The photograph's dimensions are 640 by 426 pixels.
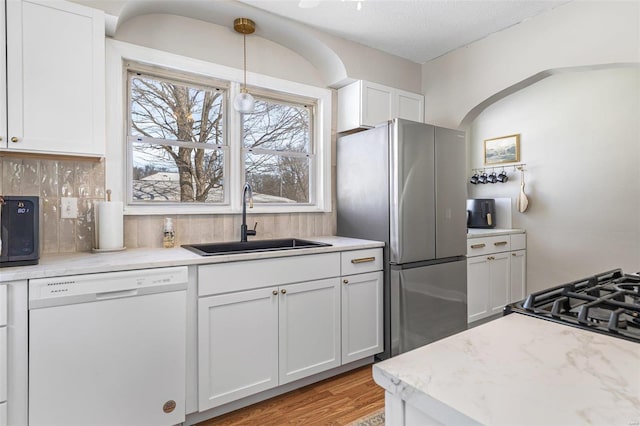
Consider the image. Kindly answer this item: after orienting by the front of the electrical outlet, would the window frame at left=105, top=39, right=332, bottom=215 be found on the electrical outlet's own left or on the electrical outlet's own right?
on the electrical outlet's own left

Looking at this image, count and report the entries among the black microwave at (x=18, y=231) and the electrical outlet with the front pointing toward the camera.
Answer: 2

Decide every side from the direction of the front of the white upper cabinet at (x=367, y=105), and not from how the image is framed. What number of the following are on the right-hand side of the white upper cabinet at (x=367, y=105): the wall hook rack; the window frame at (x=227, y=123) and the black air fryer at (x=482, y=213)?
1

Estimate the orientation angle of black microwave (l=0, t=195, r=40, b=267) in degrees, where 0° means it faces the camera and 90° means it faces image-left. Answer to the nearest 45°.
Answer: approximately 0°

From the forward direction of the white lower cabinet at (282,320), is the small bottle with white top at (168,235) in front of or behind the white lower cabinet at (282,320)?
behind

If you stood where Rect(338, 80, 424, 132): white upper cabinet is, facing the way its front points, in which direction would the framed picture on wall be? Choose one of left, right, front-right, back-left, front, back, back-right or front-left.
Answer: left

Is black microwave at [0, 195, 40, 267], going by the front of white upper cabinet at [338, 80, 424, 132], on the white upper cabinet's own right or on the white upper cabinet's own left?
on the white upper cabinet's own right
